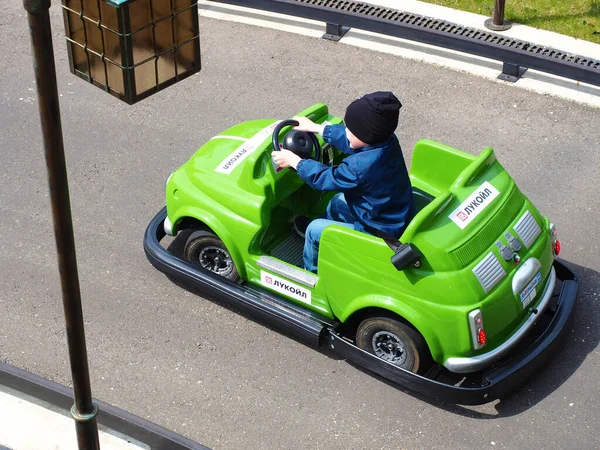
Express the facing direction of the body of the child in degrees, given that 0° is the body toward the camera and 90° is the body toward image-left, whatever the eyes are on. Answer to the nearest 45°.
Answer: approximately 135°

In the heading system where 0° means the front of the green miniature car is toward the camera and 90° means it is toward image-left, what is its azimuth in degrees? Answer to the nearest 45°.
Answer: approximately 135°

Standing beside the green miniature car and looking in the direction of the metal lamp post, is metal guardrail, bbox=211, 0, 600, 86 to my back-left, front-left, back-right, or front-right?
back-right

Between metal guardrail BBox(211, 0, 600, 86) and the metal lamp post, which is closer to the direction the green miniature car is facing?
the metal guardrail

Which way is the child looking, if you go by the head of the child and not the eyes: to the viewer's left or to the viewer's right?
to the viewer's left

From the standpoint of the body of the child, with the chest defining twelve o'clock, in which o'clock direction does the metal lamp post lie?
The metal lamp post is roughly at 9 o'clock from the child.

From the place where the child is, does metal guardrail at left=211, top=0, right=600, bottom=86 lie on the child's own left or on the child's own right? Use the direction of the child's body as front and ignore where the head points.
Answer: on the child's own right
